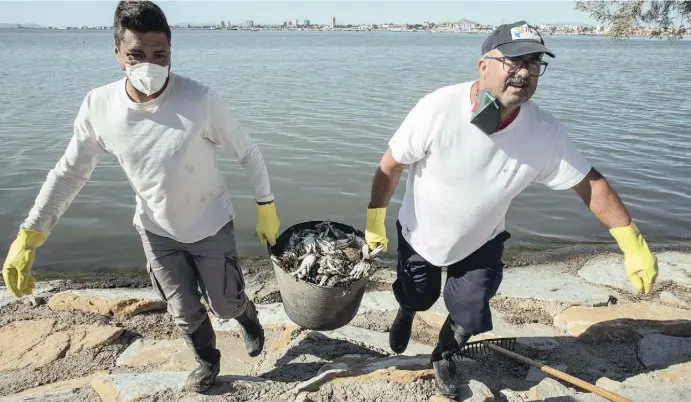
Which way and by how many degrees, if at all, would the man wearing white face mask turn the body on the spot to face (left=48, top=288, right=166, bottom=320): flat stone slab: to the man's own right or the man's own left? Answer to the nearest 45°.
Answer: approximately 180°

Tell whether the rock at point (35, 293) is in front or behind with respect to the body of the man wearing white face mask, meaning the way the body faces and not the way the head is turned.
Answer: behind

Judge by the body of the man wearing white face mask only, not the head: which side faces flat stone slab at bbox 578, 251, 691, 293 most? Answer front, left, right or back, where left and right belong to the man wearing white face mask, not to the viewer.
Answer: left

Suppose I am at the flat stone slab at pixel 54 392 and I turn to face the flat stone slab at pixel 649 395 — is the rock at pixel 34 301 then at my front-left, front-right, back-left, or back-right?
back-left

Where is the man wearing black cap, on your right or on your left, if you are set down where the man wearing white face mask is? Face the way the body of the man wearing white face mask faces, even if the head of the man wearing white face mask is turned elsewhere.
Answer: on your left

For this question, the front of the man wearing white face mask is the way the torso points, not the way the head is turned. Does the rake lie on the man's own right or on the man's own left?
on the man's own left

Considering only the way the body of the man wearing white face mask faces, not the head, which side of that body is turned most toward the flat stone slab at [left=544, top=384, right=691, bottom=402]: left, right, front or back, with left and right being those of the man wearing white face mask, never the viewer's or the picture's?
left

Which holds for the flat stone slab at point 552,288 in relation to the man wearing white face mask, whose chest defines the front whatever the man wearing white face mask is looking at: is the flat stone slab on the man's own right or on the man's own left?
on the man's own left

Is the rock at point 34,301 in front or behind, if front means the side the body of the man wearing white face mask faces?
behind

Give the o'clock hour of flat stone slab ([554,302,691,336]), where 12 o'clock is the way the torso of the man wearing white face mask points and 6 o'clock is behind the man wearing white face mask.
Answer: The flat stone slab is roughly at 9 o'clock from the man wearing white face mask.

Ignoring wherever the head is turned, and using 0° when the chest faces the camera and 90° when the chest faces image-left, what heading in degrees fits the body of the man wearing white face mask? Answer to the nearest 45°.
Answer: approximately 0°

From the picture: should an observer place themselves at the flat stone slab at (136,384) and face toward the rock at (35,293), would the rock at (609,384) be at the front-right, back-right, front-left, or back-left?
back-right
